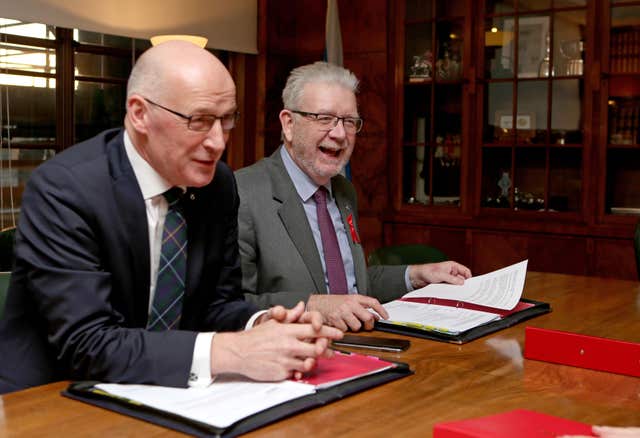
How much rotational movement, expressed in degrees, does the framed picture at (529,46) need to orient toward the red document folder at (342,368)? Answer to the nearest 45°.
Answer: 0° — it already faces it

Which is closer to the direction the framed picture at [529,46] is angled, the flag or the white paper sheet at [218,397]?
the white paper sheet

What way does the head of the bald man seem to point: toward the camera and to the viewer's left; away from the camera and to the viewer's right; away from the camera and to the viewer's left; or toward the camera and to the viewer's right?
toward the camera and to the viewer's right

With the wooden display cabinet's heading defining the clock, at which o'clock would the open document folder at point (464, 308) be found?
The open document folder is roughly at 12 o'clock from the wooden display cabinet.

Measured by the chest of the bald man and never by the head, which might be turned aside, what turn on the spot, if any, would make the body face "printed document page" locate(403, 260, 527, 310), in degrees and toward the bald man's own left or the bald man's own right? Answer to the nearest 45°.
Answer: approximately 90° to the bald man's own left

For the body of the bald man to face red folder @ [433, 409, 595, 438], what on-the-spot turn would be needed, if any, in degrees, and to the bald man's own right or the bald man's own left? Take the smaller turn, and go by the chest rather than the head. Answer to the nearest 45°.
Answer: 0° — they already face it

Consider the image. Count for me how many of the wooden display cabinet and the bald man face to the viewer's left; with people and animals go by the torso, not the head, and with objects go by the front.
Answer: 0

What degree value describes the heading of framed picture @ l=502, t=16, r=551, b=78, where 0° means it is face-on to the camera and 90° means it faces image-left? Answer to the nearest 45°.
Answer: approximately 0°

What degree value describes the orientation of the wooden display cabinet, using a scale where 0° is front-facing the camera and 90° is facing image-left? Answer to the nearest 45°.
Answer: approximately 0°
